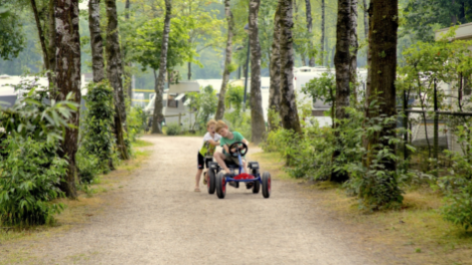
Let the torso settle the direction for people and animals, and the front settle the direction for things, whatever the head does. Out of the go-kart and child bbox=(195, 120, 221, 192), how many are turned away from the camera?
0

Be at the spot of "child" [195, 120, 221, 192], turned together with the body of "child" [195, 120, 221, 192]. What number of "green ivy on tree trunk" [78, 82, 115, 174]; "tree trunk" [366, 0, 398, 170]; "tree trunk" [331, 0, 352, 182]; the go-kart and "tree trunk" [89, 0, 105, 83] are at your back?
2

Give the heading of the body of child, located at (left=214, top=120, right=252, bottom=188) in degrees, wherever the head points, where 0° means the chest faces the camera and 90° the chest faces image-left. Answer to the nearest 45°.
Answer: approximately 0°

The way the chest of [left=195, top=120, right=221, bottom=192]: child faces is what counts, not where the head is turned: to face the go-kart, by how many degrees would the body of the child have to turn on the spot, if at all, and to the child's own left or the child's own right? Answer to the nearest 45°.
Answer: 0° — they already face it

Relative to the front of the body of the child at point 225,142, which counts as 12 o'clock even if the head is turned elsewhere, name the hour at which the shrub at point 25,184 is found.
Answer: The shrub is roughly at 1 o'clock from the child.

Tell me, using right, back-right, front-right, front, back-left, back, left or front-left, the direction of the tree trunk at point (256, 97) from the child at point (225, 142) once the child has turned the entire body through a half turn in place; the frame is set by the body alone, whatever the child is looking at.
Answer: front

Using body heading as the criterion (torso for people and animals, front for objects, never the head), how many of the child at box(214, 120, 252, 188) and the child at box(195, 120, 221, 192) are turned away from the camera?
0

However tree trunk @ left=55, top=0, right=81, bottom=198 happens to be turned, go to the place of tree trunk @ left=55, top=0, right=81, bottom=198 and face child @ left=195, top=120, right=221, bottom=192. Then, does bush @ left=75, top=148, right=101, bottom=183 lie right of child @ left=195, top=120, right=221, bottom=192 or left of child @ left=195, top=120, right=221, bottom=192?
left

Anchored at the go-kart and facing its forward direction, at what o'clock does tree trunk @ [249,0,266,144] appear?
The tree trunk is roughly at 6 o'clock from the go-kart.

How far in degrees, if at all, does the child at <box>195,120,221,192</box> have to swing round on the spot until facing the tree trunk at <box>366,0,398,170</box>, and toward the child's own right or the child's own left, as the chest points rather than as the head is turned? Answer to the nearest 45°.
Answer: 0° — they already face it

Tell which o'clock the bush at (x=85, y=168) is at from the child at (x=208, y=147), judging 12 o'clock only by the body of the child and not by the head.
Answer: The bush is roughly at 5 o'clock from the child.
